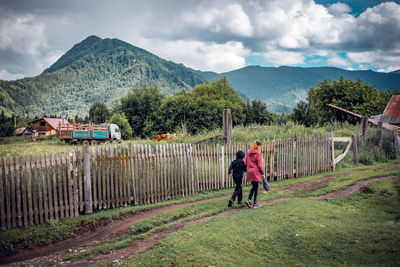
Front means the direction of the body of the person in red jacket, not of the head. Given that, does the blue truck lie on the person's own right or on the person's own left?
on the person's own left

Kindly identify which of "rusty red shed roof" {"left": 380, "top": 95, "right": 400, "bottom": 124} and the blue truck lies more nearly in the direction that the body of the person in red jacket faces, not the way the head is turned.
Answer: the rusty red shed roof

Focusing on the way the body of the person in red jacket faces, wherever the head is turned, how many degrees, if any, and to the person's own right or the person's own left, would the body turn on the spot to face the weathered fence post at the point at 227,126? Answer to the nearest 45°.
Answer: approximately 45° to the person's own left

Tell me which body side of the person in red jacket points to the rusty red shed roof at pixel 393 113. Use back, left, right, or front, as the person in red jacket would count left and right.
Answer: front

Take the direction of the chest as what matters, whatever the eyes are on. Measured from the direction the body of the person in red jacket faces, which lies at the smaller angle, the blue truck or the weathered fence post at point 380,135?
the weathered fence post

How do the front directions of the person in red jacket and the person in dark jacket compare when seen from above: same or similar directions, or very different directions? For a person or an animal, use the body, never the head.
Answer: same or similar directions

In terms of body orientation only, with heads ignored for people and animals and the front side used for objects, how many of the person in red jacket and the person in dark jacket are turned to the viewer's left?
0

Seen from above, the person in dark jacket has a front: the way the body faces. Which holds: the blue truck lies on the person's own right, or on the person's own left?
on the person's own left

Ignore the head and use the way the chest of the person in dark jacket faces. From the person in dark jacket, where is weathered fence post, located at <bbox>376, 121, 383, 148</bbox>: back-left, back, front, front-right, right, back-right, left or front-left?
front

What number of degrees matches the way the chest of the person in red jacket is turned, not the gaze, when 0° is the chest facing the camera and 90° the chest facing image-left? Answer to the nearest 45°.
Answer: approximately 225°

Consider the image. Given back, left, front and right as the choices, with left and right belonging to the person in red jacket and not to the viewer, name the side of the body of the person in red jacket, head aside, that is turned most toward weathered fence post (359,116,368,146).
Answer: front

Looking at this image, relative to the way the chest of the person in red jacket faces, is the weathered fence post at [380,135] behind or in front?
in front

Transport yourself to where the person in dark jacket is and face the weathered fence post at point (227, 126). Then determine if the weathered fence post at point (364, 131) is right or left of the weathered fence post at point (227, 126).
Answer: right

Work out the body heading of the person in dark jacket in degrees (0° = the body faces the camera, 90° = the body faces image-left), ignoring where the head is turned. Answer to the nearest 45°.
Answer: approximately 225°
